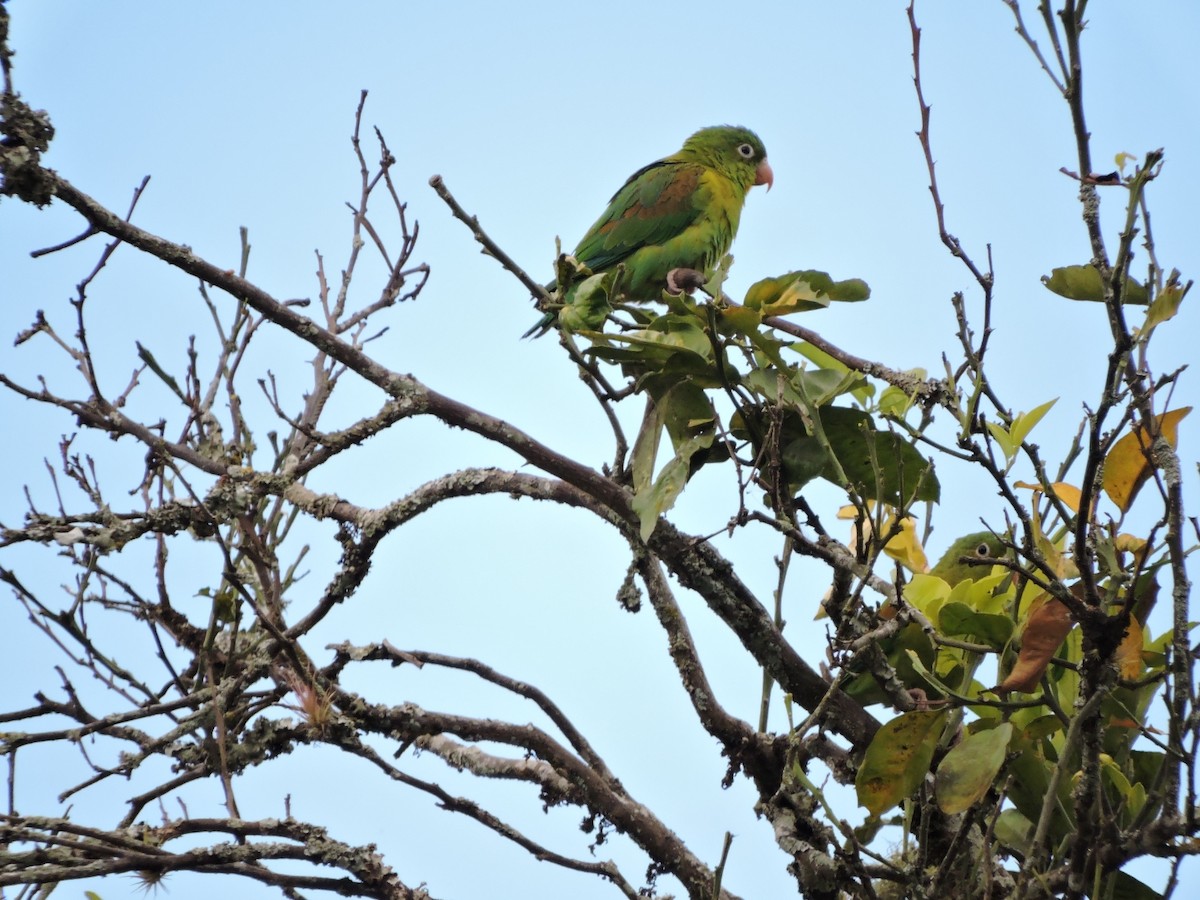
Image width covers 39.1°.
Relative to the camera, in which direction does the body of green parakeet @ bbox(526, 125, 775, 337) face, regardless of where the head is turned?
to the viewer's right
